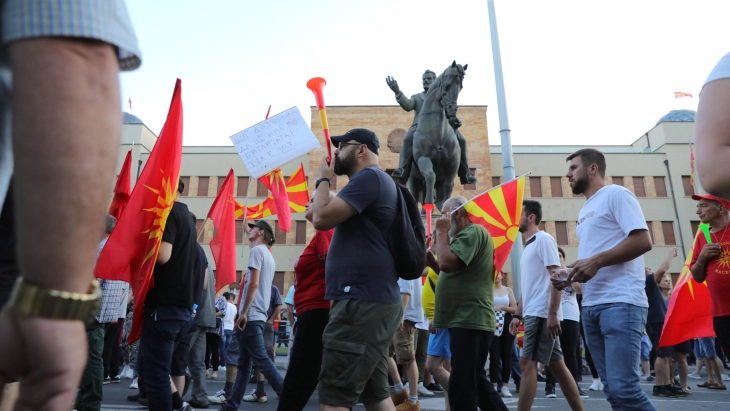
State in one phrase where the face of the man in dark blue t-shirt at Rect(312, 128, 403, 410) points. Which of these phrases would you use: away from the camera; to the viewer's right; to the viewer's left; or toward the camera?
to the viewer's left

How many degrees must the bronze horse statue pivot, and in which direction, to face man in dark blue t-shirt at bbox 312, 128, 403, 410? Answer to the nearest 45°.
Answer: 0° — it already faces them

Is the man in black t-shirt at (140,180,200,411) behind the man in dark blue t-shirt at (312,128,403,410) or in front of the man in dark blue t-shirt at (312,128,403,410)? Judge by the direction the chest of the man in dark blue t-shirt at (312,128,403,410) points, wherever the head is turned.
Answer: in front

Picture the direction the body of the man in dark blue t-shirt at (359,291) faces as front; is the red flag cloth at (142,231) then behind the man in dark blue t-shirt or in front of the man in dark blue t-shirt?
in front

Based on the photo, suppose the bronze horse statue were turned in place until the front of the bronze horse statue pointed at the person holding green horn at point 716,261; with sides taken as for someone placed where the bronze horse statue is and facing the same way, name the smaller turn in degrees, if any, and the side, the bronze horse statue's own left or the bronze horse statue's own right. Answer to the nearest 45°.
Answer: approximately 45° to the bronze horse statue's own left

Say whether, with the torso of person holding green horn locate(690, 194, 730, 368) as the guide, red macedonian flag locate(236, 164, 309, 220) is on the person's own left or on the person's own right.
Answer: on the person's own right

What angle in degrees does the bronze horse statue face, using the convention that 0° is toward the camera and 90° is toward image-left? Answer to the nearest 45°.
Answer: approximately 0°
